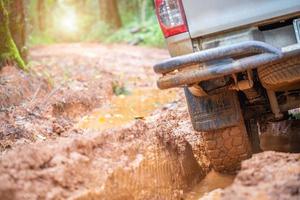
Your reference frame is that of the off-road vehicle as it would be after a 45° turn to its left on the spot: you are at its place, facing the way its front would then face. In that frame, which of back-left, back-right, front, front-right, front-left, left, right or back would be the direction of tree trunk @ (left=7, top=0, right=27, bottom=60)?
front

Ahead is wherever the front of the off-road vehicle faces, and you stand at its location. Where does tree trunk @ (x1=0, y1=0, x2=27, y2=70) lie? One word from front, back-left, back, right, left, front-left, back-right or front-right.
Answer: front-left

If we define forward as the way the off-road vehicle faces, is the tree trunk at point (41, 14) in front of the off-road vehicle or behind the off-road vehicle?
in front

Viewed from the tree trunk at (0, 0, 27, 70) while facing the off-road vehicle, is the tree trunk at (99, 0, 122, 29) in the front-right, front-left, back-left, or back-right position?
back-left

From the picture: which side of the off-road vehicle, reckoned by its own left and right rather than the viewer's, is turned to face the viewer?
back
